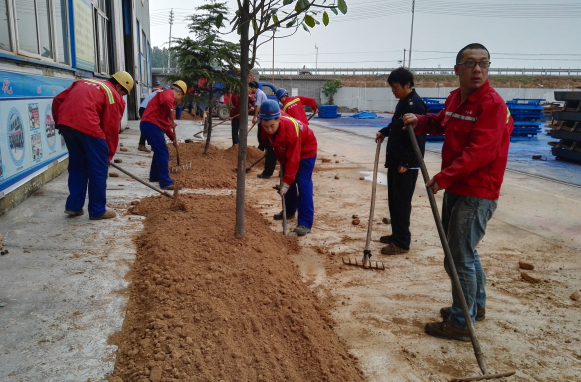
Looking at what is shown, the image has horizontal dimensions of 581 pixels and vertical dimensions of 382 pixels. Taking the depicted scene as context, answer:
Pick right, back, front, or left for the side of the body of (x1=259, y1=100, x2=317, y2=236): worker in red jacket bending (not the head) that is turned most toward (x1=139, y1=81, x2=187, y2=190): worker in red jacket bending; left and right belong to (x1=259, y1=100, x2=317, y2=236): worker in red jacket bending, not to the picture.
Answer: right

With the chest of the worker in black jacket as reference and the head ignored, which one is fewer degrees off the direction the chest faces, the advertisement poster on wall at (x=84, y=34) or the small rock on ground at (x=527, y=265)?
the advertisement poster on wall

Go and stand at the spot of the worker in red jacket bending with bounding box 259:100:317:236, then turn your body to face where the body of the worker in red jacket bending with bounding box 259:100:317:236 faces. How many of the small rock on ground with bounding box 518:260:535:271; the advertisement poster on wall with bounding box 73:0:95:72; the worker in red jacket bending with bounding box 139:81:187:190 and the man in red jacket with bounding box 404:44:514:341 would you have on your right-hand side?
2

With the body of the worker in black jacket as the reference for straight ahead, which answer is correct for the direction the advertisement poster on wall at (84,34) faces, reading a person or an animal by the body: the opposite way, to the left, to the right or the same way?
the opposite way

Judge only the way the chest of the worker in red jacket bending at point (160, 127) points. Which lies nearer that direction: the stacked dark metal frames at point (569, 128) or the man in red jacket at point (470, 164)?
the stacked dark metal frames

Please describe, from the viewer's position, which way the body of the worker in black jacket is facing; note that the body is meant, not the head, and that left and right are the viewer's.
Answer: facing to the left of the viewer

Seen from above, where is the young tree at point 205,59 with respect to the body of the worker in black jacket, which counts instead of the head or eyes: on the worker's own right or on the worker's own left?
on the worker's own right

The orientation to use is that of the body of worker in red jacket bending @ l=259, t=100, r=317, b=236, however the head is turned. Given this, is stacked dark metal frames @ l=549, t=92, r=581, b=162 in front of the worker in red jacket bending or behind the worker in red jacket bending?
behind

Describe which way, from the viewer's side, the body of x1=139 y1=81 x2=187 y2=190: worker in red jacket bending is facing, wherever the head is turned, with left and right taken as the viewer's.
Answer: facing to the right of the viewer

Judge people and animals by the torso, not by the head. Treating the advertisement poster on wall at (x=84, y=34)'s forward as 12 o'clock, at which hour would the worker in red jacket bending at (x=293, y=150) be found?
The worker in red jacket bending is roughly at 1 o'clock from the advertisement poster on wall.

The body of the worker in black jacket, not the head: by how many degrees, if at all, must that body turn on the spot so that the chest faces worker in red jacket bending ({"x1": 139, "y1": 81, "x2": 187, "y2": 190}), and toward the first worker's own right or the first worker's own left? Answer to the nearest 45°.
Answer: approximately 45° to the first worker's own right

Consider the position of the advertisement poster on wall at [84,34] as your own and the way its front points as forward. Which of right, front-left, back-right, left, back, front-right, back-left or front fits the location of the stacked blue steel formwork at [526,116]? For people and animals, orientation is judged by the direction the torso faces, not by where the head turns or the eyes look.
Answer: front-left

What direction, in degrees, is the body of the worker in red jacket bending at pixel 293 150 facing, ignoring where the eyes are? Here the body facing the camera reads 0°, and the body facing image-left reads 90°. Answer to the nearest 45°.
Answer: approximately 45°

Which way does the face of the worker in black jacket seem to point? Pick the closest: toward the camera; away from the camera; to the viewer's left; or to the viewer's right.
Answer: to the viewer's left

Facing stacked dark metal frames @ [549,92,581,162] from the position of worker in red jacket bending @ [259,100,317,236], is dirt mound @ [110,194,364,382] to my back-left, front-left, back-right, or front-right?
back-right
